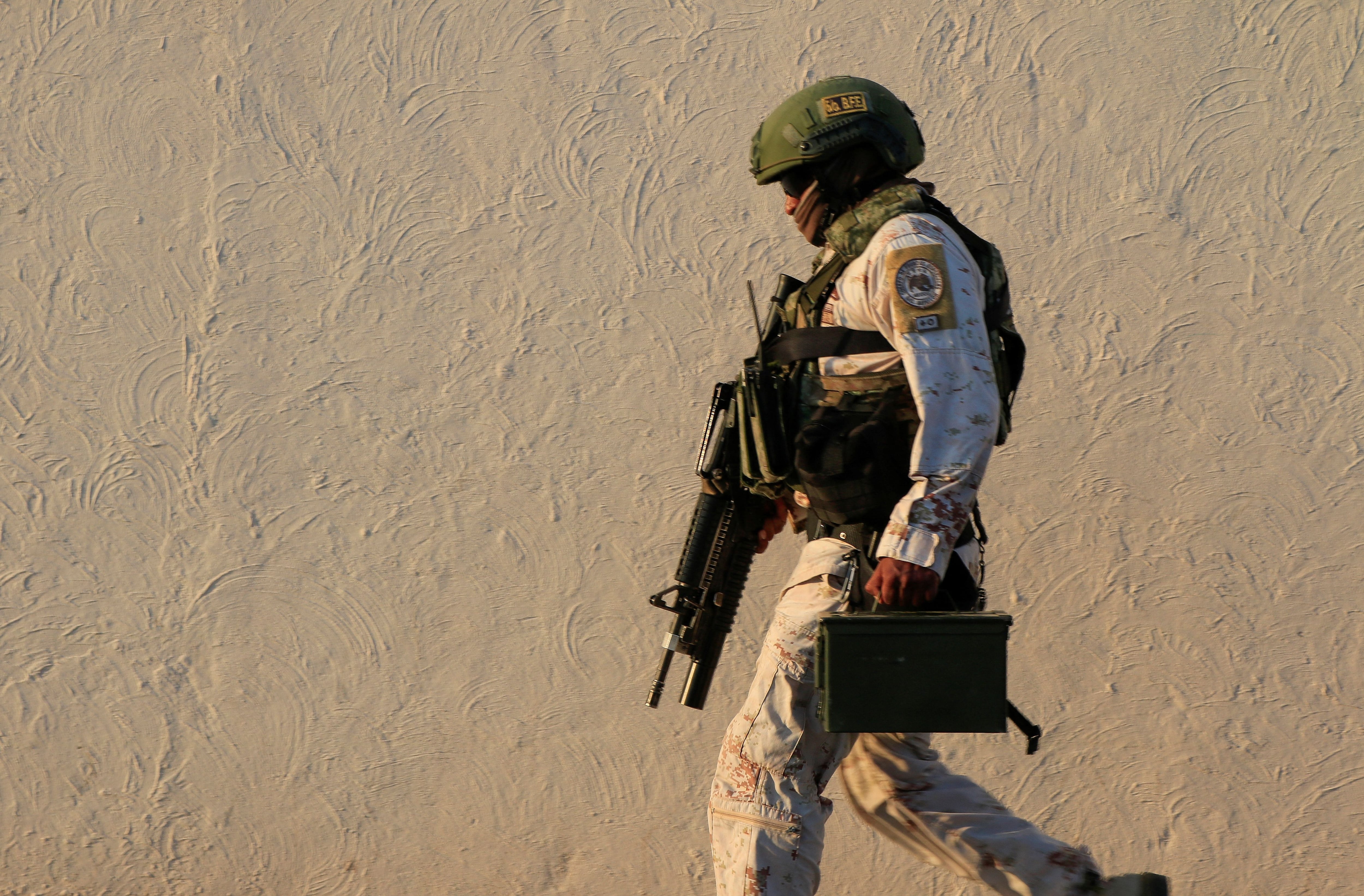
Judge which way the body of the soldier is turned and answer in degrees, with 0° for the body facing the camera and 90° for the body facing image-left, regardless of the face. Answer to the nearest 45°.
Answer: approximately 90°

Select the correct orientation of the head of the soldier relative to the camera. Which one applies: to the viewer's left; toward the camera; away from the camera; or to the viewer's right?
to the viewer's left
